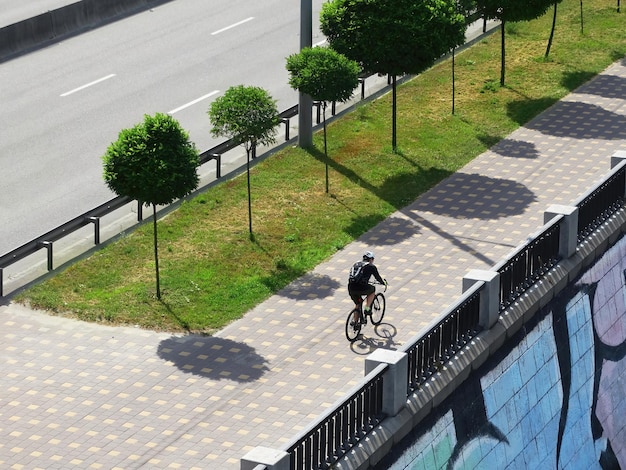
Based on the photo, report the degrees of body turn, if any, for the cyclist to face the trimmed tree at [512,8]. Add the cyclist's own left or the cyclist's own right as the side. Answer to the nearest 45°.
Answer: approximately 45° to the cyclist's own left

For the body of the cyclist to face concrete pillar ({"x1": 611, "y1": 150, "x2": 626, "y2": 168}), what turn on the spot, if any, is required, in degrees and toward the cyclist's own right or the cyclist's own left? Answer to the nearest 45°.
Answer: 0° — they already face it

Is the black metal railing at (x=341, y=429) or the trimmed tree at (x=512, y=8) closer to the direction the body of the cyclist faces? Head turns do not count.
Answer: the trimmed tree

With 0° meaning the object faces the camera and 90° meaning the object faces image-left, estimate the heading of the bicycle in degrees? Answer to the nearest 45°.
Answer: approximately 225°

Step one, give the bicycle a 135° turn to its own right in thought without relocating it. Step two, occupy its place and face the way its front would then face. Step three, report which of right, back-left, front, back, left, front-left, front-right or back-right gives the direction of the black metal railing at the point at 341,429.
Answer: front

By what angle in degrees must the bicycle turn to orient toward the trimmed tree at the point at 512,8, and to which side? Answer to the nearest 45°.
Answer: approximately 45° to its left

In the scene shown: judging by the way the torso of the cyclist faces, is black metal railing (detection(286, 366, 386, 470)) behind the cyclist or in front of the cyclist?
behind

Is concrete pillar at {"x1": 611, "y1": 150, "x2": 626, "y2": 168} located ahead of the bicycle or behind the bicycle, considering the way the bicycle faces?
ahead

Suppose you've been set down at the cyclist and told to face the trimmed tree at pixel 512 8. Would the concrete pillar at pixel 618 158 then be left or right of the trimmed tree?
right
